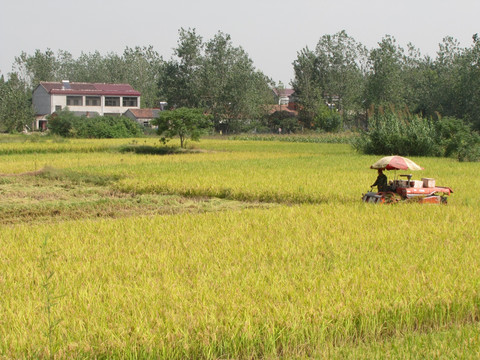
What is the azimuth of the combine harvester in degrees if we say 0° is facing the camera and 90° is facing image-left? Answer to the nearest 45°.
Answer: approximately 90°

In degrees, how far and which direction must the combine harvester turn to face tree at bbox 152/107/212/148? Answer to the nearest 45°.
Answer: approximately 45° to its right
